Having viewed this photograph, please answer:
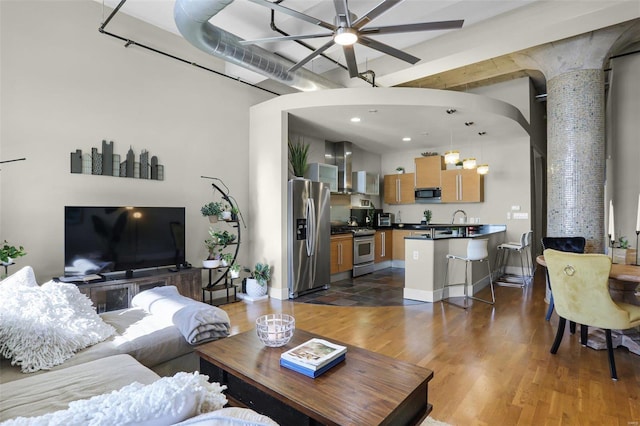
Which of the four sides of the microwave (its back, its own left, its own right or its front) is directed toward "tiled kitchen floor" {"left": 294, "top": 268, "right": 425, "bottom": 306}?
front

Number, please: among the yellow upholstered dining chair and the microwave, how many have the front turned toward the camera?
1

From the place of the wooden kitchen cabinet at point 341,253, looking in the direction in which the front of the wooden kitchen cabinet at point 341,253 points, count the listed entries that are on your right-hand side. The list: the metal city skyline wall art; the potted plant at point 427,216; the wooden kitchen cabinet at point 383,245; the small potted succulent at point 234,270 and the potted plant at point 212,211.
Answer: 3

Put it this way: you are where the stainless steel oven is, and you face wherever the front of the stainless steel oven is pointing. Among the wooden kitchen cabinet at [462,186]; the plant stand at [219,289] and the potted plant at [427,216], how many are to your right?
1

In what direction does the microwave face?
toward the camera

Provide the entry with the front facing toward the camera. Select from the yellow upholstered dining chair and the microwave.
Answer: the microwave

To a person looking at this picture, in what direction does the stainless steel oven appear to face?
facing the viewer and to the right of the viewer

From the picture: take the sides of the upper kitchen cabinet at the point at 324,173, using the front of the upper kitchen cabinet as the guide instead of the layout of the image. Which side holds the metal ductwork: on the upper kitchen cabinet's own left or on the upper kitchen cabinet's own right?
on the upper kitchen cabinet's own right

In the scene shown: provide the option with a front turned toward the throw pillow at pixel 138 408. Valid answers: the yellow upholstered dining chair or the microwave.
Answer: the microwave

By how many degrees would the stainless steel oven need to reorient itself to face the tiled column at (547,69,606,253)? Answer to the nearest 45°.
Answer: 0° — it already faces it

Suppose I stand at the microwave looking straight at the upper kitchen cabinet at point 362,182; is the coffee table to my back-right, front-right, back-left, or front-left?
front-left

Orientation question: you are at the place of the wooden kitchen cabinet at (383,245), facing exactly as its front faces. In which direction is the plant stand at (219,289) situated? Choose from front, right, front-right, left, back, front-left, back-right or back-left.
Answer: right

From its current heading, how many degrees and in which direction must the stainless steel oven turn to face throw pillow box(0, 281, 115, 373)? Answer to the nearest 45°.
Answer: approximately 45° to its right

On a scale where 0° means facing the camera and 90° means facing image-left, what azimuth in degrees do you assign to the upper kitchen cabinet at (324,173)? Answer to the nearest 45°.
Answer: approximately 315°

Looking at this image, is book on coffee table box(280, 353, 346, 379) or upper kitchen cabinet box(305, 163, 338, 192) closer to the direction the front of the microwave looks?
the book on coffee table

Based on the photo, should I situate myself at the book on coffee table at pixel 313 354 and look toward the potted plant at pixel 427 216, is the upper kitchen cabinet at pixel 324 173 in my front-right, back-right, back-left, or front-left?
front-left

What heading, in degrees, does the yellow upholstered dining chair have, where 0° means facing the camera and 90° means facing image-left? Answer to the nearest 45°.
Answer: approximately 225°

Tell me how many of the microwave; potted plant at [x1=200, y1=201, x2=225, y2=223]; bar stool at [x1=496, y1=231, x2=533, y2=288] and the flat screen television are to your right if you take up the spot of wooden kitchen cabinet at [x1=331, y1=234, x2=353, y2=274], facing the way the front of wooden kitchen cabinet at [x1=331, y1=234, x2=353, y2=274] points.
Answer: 2

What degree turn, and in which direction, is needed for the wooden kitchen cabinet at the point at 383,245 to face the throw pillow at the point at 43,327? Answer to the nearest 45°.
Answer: approximately 45° to its right

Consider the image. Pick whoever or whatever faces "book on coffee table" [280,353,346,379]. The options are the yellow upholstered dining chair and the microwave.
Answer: the microwave
